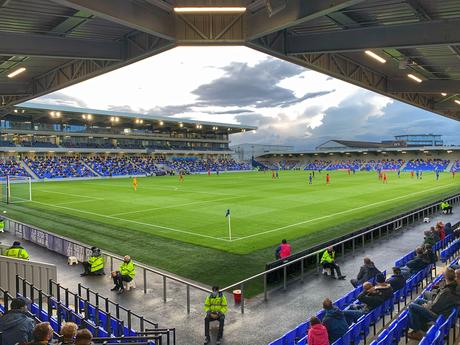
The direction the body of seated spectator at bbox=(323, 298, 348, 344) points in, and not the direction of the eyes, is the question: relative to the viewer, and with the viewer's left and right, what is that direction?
facing away from the viewer and to the left of the viewer

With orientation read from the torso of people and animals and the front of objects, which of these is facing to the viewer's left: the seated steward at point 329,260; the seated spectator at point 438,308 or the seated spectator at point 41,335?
the seated spectator at point 438,308

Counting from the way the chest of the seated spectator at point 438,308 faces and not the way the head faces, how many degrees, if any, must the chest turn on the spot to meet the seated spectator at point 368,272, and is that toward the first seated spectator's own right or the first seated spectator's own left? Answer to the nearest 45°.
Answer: approximately 45° to the first seated spectator's own right

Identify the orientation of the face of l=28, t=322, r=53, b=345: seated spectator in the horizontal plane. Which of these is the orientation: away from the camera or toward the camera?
away from the camera

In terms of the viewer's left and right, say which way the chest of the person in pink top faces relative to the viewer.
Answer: facing away from the viewer and to the left of the viewer

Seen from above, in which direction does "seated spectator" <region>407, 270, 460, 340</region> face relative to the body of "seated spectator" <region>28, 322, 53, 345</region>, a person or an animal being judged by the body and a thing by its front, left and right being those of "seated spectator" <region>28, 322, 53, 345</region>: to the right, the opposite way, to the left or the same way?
to the left

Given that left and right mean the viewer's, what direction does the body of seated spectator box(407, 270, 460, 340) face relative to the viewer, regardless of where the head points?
facing to the left of the viewer

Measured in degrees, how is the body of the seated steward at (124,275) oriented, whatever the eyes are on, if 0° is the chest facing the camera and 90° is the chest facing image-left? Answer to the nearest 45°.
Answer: approximately 45°
